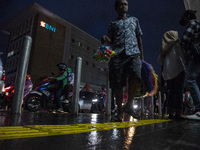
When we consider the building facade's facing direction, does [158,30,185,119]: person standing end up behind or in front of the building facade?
in front

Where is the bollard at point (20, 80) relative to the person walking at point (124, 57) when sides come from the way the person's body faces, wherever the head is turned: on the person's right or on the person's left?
on the person's right

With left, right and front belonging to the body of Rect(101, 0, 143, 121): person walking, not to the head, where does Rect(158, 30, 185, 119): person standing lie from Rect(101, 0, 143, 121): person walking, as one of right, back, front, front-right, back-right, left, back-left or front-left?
back-left

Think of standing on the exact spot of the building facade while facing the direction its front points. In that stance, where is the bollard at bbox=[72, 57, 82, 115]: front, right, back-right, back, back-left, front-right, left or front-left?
front-right

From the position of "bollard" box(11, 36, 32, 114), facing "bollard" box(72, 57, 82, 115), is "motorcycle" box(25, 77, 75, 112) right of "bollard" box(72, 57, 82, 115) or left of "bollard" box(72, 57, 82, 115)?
left
